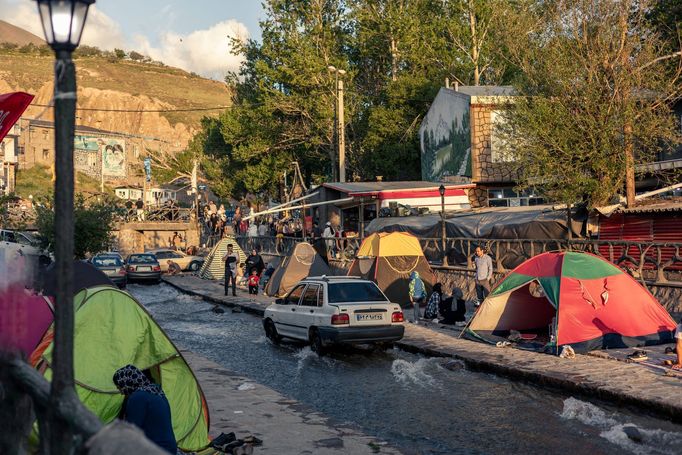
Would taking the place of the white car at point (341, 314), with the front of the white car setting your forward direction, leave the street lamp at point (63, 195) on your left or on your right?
on your left

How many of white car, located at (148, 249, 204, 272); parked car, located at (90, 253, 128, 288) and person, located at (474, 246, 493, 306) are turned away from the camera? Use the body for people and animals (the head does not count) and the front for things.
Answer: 1

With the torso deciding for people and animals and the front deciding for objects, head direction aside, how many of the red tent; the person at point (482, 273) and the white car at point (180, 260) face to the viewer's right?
1

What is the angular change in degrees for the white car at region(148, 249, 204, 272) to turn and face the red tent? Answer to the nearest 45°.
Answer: approximately 90° to its right

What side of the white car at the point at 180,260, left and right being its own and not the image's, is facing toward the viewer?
right

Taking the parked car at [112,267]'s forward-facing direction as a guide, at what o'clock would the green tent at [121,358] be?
The green tent is roughly at 6 o'clock from the parked car.

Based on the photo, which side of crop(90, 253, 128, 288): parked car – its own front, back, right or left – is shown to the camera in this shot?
back

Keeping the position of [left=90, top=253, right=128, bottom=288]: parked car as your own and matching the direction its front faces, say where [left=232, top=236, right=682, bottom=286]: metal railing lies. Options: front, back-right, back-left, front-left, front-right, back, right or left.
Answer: back-right

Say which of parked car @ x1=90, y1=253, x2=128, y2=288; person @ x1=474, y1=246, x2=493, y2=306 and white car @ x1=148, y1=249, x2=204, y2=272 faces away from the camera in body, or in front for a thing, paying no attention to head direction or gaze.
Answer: the parked car

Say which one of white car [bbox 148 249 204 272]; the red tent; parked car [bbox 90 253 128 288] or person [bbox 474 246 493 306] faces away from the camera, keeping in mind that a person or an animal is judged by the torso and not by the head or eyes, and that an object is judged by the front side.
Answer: the parked car

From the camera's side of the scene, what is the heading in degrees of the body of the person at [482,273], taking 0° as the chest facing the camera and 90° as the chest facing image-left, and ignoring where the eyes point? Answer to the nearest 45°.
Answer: approximately 45°

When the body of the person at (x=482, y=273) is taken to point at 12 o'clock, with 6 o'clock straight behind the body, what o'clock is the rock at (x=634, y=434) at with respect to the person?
The rock is roughly at 10 o'clock from the person.

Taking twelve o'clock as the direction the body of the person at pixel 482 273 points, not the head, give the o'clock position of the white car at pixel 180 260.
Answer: The white car is roughly at 3 o'clock from the person.

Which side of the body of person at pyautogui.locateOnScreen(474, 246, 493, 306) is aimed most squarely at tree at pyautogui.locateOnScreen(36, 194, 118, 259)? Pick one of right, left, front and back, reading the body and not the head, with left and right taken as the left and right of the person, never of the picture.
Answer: right
